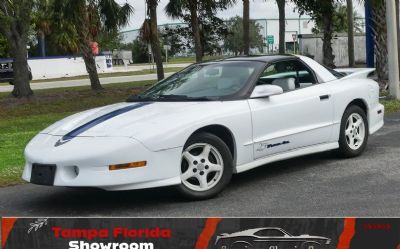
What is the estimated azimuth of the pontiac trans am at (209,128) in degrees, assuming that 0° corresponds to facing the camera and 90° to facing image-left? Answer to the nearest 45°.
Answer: approximately 45°

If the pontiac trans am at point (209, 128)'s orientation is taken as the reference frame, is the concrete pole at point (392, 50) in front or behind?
behind

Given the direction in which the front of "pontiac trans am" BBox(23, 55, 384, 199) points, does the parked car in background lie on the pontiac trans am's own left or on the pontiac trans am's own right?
on the pontiac trans am's own right

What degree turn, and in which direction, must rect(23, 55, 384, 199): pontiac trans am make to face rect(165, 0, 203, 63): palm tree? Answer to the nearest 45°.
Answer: approximately 135° to its right

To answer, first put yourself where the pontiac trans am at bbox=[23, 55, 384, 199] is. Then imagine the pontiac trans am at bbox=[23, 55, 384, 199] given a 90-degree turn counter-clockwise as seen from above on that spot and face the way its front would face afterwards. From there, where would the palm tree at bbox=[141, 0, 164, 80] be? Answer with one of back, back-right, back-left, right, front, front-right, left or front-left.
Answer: back-left
